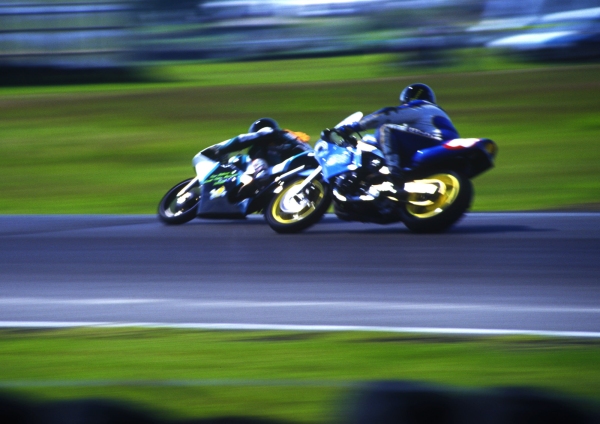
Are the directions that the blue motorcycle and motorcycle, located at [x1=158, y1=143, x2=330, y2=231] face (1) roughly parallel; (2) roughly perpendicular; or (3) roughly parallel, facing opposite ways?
roughly parallel

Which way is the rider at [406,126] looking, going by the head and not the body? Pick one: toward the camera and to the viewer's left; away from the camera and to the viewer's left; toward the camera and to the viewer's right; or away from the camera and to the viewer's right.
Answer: away from the camera and to the viewer's left

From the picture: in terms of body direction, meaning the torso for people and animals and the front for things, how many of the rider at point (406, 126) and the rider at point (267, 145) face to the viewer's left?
2

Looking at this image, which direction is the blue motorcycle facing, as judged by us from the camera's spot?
facing to the left of the viewer

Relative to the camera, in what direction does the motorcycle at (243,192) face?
facing to the left of the viewer

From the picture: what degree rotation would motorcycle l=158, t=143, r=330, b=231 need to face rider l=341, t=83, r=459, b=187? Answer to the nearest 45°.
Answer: approximately 135° to its left

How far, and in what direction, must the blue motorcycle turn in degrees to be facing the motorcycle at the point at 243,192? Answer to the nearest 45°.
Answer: approximately 45° to its right

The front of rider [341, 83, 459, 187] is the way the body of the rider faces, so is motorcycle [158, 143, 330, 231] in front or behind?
in front

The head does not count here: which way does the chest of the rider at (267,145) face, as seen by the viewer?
to the viewer's left

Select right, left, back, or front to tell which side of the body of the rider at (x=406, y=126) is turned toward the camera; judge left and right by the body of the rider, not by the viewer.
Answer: left

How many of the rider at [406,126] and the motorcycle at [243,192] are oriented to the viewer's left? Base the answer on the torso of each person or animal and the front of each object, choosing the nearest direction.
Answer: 2

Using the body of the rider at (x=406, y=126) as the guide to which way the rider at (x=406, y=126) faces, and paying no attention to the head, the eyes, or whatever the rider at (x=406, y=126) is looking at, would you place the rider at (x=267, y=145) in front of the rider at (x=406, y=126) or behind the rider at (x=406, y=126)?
in front
